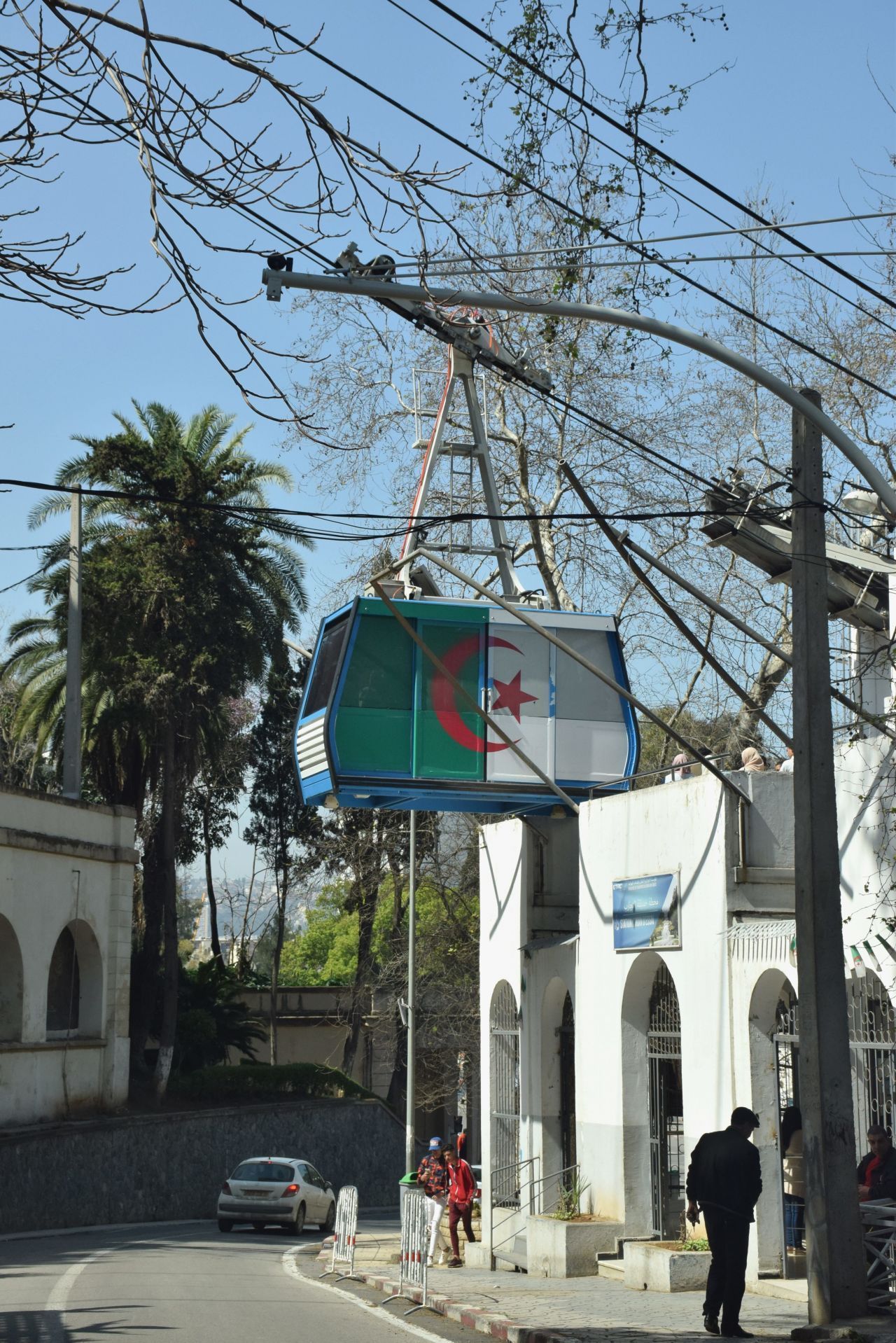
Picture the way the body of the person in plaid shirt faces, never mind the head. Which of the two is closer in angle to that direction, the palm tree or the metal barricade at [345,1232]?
the metal barricade

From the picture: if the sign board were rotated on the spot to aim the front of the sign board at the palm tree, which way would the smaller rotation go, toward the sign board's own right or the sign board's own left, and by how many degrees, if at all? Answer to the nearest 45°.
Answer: approximately 90° to the sign board's own right

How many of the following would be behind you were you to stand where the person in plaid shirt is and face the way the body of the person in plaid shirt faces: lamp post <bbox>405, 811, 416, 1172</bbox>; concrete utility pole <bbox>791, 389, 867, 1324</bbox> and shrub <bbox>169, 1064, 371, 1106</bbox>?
2

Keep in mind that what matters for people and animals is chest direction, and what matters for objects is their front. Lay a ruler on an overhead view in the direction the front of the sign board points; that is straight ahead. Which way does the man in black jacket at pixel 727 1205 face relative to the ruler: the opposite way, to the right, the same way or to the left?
the opposite way

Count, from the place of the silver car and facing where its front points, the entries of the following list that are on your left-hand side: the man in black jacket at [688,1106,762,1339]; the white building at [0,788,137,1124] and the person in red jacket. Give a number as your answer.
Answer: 1

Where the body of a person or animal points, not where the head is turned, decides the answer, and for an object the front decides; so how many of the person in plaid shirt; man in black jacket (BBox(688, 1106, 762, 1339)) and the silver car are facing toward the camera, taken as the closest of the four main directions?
1

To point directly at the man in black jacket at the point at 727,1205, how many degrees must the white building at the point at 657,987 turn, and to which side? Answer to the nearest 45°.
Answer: approximately 45° to its left

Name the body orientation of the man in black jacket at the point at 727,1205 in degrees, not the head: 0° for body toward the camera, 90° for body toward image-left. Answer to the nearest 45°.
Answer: approximately 225°

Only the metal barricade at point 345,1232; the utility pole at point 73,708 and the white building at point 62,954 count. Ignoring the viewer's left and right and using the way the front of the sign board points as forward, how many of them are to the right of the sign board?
3

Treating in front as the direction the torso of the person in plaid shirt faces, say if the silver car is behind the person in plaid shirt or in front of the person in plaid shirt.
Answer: behind

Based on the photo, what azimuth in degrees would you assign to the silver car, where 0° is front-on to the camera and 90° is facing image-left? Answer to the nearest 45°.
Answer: approximately 225°

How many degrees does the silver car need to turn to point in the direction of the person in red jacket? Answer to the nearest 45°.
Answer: approximately 135° to its right

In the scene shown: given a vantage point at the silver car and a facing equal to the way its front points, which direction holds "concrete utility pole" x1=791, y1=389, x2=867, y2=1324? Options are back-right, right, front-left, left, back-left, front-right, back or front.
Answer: back-right

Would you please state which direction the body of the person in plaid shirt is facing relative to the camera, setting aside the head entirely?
toward the camera

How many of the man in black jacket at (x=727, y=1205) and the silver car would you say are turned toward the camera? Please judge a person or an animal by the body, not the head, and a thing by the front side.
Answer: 0
